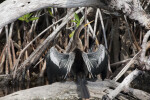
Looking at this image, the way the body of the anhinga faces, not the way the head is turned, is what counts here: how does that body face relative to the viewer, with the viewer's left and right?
facing away from the viewer
